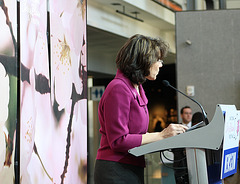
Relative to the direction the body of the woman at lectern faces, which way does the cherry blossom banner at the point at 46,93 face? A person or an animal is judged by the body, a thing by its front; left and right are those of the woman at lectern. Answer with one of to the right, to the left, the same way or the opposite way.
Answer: to the right

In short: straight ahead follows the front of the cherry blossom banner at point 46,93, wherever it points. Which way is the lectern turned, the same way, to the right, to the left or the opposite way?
to the left

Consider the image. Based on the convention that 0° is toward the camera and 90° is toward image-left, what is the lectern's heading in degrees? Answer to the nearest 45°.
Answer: approximately 270°

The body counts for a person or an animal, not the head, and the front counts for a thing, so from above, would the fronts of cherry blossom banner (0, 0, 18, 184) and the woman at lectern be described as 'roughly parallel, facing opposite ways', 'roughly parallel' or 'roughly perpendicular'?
roughly perpendicular

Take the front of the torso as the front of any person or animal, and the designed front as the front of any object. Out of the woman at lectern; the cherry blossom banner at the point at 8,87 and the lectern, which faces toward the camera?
the cherry blossom banner

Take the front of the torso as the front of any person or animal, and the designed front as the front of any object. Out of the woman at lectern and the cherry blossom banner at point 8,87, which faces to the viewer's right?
the woman at lectern

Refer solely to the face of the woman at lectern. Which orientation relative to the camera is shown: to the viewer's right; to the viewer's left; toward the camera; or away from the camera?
to the viewer's right

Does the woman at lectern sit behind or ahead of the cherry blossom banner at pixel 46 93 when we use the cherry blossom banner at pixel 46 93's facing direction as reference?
ahead

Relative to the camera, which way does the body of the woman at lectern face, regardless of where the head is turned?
to the viewer's right
